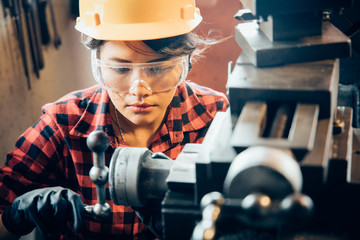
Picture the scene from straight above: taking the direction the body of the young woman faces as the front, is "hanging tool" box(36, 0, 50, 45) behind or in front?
behind

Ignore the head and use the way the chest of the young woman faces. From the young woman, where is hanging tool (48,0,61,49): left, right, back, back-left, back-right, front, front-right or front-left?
back

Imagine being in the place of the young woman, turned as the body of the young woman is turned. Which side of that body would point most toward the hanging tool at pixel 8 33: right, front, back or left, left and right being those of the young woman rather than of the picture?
back

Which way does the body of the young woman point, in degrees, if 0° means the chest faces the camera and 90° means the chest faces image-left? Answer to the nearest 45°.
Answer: approximately 0°

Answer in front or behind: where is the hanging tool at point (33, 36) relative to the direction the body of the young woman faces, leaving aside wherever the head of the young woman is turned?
behind

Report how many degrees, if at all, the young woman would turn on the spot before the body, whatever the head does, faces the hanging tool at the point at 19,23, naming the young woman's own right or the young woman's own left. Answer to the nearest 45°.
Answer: approximately 180°
